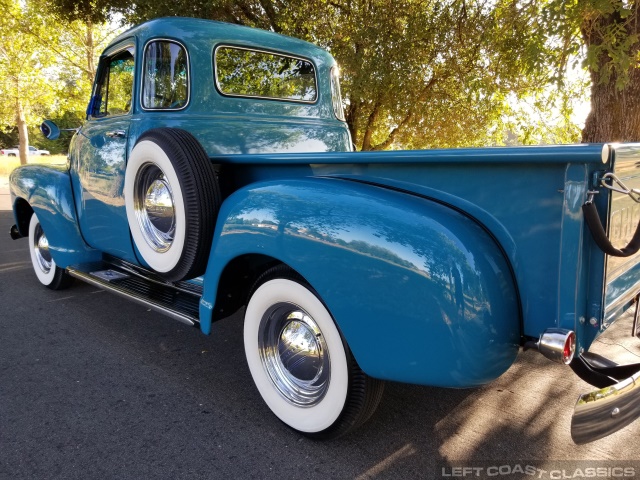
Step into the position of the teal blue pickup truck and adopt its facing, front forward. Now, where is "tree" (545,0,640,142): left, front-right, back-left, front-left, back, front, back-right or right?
right

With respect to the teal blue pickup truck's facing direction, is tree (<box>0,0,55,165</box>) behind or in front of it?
in front

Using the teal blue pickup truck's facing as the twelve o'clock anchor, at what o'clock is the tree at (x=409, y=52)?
The tree is roughly at 2 o'clock from the teal blue pickup truck.

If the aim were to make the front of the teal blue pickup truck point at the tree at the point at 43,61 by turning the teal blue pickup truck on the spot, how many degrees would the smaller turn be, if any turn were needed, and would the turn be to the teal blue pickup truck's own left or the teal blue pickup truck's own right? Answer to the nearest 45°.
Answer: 0° — it already faces it

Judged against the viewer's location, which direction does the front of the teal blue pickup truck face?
facing away from the viewer and to the left of the viewer
